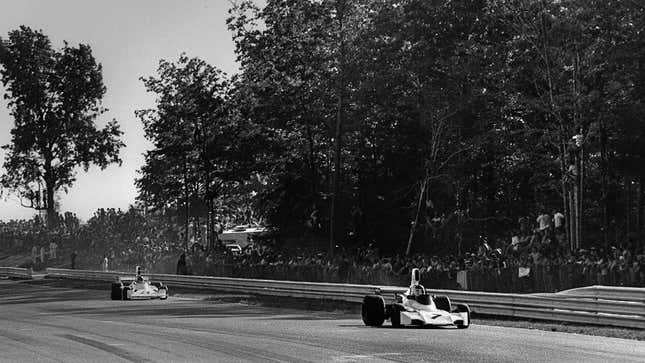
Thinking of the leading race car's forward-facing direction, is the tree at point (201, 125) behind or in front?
behind

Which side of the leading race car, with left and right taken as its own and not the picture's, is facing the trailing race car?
back

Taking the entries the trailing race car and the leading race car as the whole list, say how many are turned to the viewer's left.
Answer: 0

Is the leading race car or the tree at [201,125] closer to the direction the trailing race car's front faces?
the leading race car

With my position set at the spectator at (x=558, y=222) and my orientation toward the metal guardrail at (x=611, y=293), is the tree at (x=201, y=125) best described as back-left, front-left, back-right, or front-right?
back-right

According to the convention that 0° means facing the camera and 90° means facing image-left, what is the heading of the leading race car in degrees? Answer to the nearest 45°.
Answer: approximately 315°

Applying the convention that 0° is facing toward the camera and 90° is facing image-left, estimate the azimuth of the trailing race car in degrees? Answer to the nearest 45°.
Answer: approximately 315°

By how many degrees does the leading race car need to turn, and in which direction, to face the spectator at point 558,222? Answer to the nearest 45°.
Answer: approximately 135° to its left
